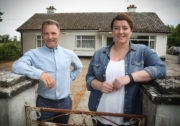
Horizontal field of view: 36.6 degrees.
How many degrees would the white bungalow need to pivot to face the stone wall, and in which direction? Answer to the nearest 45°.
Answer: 0° — it already faces it

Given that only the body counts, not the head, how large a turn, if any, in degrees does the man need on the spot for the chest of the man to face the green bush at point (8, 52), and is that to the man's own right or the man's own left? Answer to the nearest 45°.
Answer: approximately 180°

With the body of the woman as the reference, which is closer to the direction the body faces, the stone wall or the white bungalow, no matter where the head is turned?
the stone wall

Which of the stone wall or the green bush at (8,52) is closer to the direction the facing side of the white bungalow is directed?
the stone wall

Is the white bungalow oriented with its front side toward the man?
yes

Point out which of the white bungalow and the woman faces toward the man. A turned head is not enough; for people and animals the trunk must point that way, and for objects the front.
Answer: the white bungalow

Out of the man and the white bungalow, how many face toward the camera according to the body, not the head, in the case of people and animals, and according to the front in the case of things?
2

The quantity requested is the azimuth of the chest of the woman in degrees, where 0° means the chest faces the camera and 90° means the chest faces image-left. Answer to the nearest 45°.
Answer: approximately 0°
